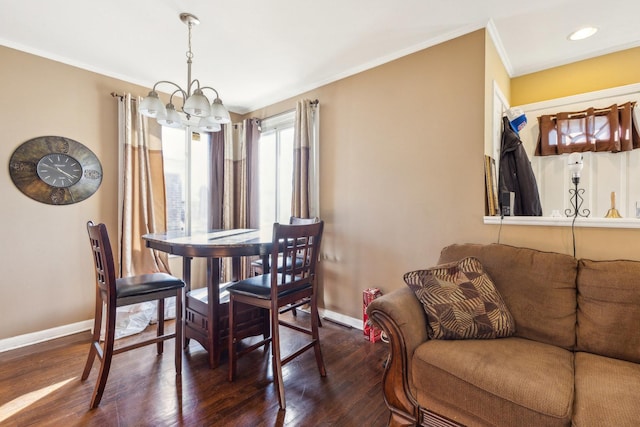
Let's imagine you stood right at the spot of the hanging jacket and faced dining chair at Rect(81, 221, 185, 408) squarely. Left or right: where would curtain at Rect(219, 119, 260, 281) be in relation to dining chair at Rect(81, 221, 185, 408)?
right

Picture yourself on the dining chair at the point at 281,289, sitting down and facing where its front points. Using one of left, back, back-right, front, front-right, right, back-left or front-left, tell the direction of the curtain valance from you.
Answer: back-right

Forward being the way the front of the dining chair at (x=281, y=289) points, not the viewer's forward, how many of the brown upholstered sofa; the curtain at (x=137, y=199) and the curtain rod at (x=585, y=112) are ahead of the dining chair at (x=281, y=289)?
1

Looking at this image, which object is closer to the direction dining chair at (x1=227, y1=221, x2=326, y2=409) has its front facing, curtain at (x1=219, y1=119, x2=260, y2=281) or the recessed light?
the curtain

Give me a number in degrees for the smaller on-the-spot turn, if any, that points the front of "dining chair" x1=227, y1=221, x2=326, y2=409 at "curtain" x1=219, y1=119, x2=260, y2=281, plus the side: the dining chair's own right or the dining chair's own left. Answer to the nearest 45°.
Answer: approximately 45° to the dining chair's own right

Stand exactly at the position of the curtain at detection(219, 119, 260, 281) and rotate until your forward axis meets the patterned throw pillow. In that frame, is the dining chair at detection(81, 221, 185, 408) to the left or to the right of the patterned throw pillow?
right

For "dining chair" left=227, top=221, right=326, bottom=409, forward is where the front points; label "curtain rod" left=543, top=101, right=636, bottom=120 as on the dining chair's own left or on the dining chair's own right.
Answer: on the dining chair's own right

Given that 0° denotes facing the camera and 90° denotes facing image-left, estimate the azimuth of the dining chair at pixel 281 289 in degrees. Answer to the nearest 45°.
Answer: approximately 135°

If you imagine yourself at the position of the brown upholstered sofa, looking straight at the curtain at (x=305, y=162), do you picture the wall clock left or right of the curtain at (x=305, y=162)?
left

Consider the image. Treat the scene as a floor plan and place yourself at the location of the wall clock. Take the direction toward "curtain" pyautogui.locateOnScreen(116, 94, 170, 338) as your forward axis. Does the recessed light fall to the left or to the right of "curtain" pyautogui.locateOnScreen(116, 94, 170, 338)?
right

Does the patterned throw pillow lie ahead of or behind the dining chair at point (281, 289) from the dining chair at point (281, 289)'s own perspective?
behind

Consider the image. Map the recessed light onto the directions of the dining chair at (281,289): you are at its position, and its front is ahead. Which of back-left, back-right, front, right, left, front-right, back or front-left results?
back-right

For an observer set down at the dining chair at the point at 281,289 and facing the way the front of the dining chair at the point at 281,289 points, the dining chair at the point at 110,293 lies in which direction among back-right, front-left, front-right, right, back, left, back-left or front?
front-left

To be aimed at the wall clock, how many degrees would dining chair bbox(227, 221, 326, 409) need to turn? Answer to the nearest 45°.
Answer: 0° — it already faces it

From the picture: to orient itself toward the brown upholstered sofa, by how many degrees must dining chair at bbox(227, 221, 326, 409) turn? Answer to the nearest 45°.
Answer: approximately 180°
